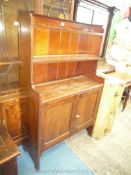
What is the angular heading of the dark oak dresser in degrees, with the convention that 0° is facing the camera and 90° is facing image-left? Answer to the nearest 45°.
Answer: approximately 315°

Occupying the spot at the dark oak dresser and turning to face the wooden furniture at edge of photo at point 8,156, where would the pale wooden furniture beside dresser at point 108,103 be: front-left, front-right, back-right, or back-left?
back-left

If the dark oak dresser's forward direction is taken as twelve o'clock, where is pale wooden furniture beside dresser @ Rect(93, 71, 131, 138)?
The pale wooden furniture beside dresser is roughly at 10 o'clock from the dark oak dresser.

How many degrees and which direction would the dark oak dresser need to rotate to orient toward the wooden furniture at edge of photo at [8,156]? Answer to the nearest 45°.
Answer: approximately 90° to its right
